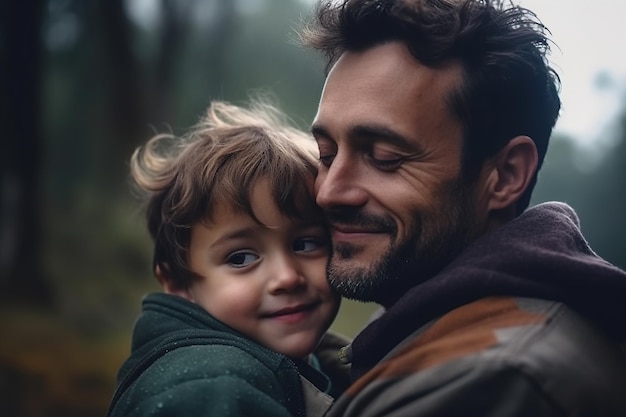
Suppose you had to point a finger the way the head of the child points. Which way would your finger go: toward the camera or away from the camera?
toward the camera

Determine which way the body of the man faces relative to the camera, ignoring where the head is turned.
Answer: to the viewer's left

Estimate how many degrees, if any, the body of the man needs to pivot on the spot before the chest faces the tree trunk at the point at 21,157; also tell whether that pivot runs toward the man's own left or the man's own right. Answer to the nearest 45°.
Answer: approximately 45° to the man's own right

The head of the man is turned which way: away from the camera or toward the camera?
toward the camera
